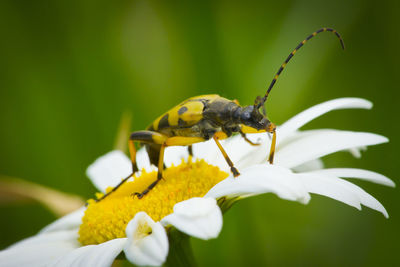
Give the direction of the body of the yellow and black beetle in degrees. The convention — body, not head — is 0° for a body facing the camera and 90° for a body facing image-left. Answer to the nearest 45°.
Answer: approximately 270°
